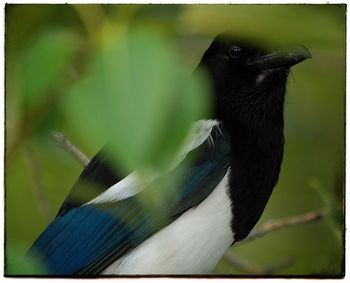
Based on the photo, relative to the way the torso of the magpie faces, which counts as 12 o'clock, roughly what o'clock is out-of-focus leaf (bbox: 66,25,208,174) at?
The out-of-focus leaf is roughly at 3 o'clock from the magpie.

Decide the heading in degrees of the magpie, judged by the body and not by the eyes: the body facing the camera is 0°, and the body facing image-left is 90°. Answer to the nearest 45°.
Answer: approximately 270°
